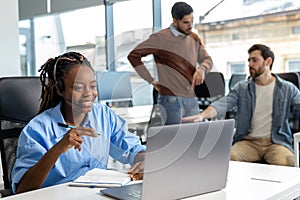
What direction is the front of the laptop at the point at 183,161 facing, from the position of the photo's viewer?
facing away from the viewer and to the left of the viewer

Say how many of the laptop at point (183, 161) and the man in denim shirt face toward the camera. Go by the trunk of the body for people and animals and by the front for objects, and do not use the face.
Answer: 1

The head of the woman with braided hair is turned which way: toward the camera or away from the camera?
toward the camera

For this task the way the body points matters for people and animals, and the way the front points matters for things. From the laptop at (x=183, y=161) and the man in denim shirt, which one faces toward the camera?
the man in denim shirt

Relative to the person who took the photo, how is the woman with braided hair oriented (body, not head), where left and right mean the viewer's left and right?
facing the viewer and to the right of the viewer

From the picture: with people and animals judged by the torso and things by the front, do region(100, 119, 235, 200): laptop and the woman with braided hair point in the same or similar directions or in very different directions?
very different directions

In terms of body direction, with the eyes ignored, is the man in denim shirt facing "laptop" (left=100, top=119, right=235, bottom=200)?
yes

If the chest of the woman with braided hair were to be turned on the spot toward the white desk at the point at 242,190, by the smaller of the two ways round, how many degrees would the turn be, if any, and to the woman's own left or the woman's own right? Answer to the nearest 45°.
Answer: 0° — they already face it

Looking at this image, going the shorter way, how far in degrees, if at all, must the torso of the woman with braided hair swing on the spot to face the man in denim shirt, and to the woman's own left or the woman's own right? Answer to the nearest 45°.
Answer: approximately 90° to the woman's own left

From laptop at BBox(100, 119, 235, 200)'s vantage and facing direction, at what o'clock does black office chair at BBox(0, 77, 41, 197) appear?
The black office chair is roughly at 12 o'clock from the laptop.

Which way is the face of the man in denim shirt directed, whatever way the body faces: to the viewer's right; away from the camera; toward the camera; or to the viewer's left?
to the viewer's left

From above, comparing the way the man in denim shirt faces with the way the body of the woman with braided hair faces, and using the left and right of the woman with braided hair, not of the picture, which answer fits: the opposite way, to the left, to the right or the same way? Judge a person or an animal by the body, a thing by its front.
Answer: to the right

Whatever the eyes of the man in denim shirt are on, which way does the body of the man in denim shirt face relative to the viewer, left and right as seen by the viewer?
facing the viewer
